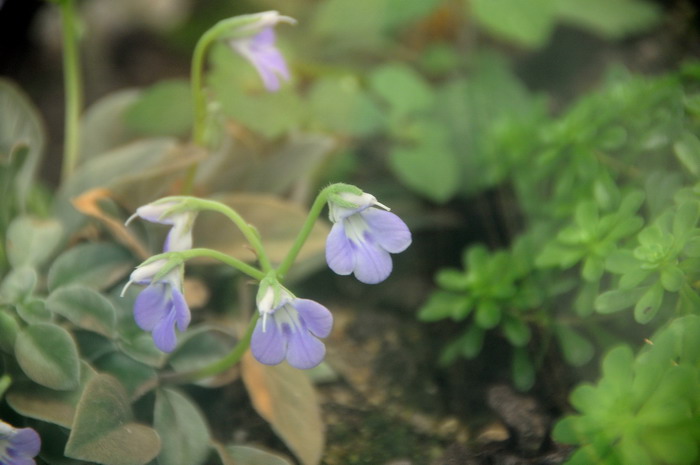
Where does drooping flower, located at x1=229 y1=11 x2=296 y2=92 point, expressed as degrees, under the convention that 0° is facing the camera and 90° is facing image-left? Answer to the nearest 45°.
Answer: approximately 270°
